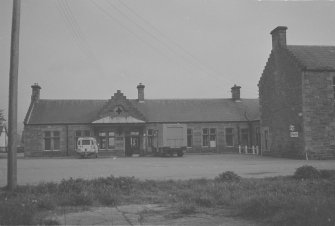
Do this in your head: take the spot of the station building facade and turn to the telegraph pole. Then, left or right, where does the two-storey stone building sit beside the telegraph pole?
left

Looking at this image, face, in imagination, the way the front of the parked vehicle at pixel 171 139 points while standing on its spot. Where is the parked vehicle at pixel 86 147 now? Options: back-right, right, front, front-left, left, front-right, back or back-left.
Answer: front-left

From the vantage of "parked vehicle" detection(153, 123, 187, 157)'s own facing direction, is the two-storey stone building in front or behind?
behind

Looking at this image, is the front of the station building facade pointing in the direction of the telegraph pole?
yes

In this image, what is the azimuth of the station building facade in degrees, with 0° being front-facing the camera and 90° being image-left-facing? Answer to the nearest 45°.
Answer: approximately 0°
